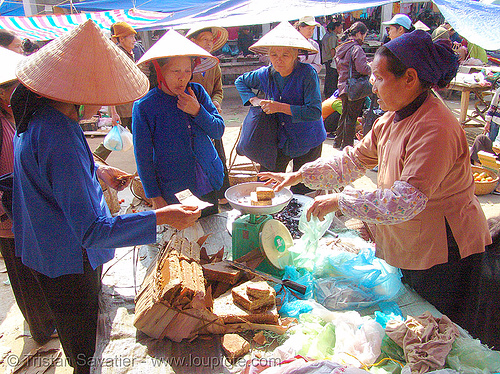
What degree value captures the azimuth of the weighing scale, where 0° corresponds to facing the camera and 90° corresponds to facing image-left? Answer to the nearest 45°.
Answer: approximately 315°

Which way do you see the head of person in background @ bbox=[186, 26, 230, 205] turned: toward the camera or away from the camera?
toward the camera

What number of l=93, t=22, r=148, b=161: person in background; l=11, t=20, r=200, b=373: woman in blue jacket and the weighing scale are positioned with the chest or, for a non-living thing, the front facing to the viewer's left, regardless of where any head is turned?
0

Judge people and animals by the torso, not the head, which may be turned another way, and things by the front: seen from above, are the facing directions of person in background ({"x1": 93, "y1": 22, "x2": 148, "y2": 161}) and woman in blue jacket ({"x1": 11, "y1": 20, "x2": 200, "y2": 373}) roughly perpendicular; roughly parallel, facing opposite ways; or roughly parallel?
roughly perpendicular

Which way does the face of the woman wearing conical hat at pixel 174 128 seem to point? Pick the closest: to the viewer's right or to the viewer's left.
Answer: to the viewer's right

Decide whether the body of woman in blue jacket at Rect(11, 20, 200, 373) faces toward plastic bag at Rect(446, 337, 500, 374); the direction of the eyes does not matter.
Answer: no

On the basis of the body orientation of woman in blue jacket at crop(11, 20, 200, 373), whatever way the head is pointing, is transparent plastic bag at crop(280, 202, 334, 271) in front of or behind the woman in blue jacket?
in front

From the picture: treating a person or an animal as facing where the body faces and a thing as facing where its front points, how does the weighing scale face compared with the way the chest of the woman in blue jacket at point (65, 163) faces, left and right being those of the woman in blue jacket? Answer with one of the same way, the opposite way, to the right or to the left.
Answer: to the right

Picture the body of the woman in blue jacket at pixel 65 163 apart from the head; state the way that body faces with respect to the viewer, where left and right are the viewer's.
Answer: facing away from the viewer and to the right of the viewer

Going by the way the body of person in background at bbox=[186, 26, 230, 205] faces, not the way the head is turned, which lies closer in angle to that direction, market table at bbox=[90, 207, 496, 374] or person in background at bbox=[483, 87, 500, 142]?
the market table

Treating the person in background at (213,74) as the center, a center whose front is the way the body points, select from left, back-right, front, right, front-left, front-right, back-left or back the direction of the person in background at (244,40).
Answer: back

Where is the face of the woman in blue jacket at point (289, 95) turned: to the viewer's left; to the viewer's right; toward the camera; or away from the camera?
toward the camera

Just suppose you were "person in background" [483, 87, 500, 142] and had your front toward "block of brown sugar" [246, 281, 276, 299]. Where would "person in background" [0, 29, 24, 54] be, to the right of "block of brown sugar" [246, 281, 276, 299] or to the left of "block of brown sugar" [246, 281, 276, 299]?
right

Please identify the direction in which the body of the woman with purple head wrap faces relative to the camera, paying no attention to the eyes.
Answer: to the viewer's left

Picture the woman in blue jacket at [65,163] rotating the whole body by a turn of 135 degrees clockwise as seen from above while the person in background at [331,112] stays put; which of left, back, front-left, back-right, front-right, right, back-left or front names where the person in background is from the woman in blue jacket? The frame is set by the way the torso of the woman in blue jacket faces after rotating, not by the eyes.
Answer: back-left

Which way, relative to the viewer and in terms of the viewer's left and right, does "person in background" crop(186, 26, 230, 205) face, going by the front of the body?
facing the viewer

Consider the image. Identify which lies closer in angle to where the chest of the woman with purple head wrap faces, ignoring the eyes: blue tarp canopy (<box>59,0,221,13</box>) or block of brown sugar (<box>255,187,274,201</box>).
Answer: the block of brown sugar

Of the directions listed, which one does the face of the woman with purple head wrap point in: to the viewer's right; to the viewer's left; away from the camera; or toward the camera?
to the viewer's left
